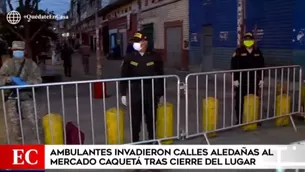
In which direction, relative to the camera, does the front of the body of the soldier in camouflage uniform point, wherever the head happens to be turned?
toward the camera

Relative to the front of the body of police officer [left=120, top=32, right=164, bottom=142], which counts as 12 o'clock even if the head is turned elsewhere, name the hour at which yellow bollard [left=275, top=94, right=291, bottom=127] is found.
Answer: The yellow bollard is roughly at 8 o'clock from the police officer.

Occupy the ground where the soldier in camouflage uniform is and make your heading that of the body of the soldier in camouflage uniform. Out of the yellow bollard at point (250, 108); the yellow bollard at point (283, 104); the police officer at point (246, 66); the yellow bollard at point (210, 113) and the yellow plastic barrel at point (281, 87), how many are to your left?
5

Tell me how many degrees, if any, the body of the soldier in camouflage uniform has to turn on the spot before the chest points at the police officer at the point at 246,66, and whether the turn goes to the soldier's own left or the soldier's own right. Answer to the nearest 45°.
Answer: approximately 90° to the soldier's own left

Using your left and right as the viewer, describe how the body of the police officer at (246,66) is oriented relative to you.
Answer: facing the viewer

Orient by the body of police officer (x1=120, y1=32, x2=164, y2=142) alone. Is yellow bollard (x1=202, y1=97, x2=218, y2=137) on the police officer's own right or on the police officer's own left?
on the police officer's own left

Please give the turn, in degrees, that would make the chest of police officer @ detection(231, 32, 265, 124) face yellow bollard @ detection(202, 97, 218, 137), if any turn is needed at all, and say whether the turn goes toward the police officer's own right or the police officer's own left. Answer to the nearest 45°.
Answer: approximately 45° to the police officer's own right

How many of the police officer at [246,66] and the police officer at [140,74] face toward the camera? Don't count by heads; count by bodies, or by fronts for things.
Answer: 2

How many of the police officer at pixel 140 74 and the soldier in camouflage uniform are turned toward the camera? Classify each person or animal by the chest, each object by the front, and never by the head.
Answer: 2

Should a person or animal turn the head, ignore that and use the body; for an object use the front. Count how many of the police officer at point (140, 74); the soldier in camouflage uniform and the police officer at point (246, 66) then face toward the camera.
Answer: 3

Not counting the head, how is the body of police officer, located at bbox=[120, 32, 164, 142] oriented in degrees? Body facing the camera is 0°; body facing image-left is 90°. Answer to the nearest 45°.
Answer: approximately 0°

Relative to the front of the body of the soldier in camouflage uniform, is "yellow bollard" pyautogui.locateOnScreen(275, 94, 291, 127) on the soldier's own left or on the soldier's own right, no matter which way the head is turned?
on the soldier's own left
